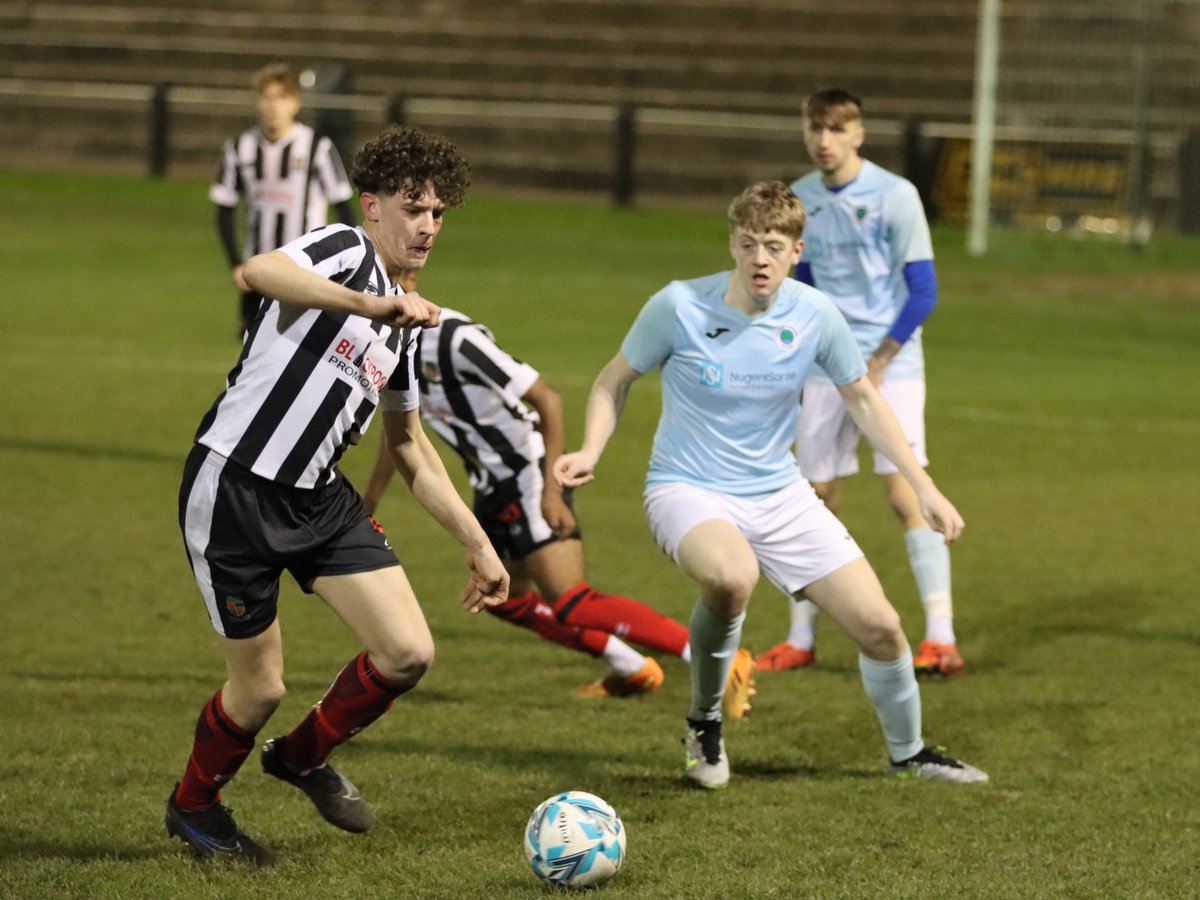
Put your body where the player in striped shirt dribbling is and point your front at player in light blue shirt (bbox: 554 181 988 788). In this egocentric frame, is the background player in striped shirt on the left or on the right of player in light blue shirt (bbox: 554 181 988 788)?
left

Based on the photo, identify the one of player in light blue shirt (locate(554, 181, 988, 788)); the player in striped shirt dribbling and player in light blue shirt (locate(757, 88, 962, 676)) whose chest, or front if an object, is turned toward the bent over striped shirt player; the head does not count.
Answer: player in light blue shirt (locate(757, 88, 962, 676))

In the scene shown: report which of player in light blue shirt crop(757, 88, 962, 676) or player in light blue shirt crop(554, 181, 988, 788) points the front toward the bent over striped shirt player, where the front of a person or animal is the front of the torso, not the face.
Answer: player in light blue shirt crop(757, 88, 962, 676)

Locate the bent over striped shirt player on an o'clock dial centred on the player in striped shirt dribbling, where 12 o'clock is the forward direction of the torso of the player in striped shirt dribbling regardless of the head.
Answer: The bent over striped shirt player is roughly at 8 o'clock from the player in striped shirt dribbling.

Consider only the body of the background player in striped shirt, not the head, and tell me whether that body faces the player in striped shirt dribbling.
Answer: yes

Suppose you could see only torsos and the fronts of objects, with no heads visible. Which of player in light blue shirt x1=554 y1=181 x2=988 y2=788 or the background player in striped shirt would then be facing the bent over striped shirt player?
the background player in striped shirt

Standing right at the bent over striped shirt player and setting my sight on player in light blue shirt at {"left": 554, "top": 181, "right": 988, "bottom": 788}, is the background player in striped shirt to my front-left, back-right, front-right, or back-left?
back-left

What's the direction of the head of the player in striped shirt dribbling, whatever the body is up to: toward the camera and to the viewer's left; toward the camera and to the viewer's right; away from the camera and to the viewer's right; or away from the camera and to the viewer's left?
toward the camera and to the viewer's right

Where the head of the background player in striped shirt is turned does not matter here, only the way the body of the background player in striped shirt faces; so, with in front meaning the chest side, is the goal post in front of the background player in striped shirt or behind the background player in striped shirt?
behind

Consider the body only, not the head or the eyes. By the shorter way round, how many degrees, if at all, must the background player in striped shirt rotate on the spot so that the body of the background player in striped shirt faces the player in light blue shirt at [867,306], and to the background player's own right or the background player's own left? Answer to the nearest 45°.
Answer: approximately 45° to the background player's own left

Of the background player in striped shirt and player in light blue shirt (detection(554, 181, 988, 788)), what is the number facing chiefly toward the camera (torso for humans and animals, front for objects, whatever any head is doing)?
2

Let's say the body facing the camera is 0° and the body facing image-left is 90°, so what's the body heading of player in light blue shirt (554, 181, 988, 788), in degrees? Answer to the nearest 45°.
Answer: approximately 0°
